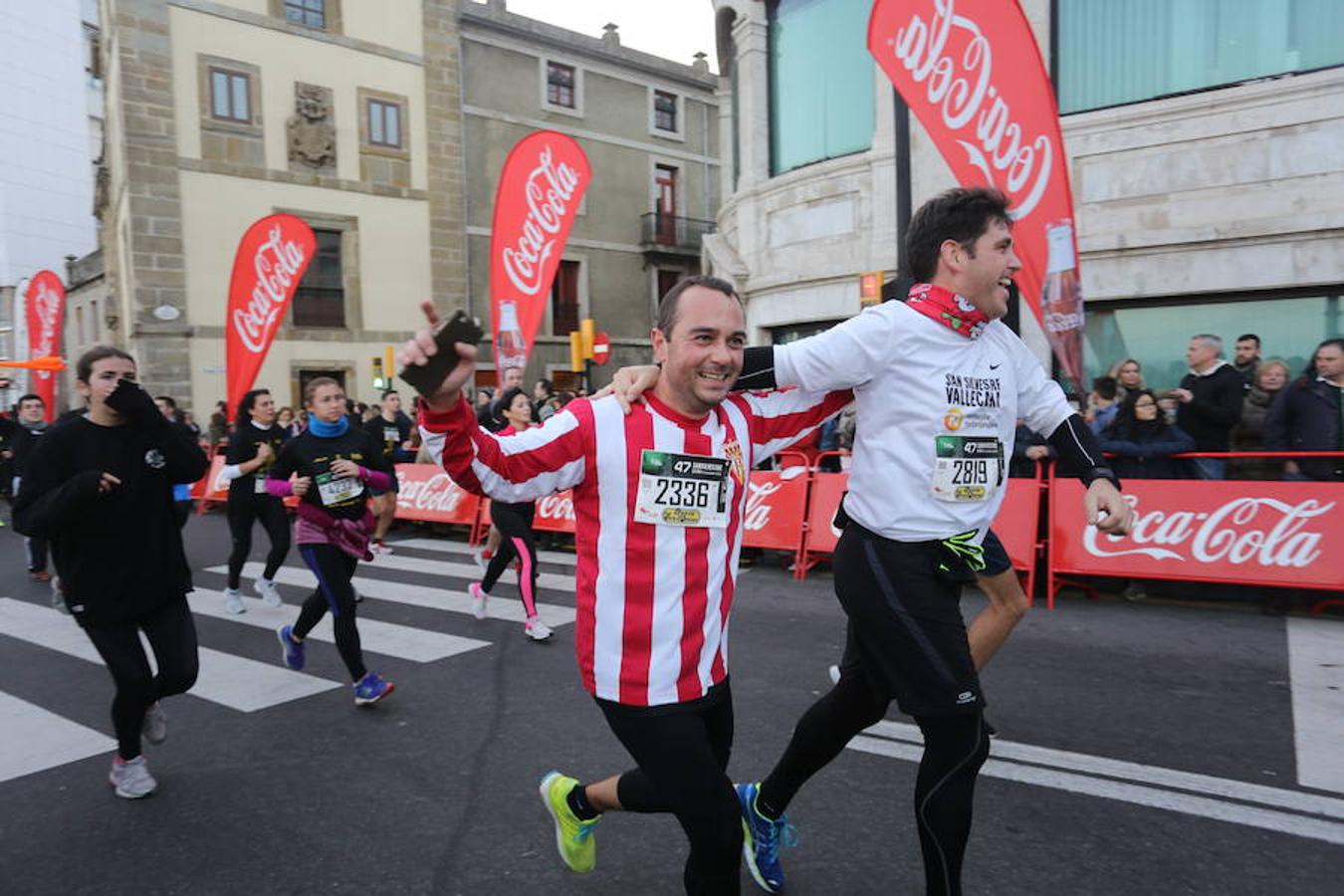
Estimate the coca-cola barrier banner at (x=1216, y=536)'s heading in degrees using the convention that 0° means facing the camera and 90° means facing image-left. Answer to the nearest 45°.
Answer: approximately 0°

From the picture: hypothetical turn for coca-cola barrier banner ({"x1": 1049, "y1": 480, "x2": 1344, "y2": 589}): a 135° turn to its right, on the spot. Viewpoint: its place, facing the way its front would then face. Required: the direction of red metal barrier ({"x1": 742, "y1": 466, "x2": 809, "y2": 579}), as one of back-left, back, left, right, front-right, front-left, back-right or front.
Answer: front-left

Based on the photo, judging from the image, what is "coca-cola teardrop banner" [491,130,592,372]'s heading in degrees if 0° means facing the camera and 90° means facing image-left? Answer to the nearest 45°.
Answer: approximately 0°

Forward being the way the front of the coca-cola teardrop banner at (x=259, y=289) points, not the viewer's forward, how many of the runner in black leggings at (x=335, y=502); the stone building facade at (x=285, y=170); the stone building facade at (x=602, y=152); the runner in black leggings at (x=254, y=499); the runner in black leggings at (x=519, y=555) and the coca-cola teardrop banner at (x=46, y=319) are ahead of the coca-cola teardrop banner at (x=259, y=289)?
3

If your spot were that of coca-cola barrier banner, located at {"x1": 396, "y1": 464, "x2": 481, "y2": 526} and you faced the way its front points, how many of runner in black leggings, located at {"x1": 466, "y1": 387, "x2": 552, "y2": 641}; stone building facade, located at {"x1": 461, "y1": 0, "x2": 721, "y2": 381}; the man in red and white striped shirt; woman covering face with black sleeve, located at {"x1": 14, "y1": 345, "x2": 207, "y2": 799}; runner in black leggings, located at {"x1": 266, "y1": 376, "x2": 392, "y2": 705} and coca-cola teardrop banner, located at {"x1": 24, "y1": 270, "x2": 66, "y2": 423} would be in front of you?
4

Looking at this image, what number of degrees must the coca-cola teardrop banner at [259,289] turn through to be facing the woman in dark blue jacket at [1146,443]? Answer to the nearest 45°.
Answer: approximately 45° to its left

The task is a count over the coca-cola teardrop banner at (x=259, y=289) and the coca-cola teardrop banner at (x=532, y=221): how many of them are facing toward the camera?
2

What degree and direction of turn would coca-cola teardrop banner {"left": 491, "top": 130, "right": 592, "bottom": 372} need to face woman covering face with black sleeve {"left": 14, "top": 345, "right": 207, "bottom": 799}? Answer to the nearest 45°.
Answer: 0° — it already faces them

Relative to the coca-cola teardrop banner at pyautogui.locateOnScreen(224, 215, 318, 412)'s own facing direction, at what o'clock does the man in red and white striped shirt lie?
The man in red and white striped shirt is roughly at 12 o'clock from the coca-cola teardrop banner.

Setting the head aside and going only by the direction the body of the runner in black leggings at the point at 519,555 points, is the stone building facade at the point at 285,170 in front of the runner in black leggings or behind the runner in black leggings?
behind

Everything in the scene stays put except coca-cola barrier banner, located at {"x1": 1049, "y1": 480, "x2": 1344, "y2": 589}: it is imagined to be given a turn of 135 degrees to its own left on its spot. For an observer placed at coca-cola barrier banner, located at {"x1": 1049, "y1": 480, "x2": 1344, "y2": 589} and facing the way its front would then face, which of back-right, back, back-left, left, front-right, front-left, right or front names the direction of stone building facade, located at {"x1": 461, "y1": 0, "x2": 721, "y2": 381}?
left

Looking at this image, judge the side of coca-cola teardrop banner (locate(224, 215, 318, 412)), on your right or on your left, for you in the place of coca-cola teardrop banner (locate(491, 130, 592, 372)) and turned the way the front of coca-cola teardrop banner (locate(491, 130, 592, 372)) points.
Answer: on your right
